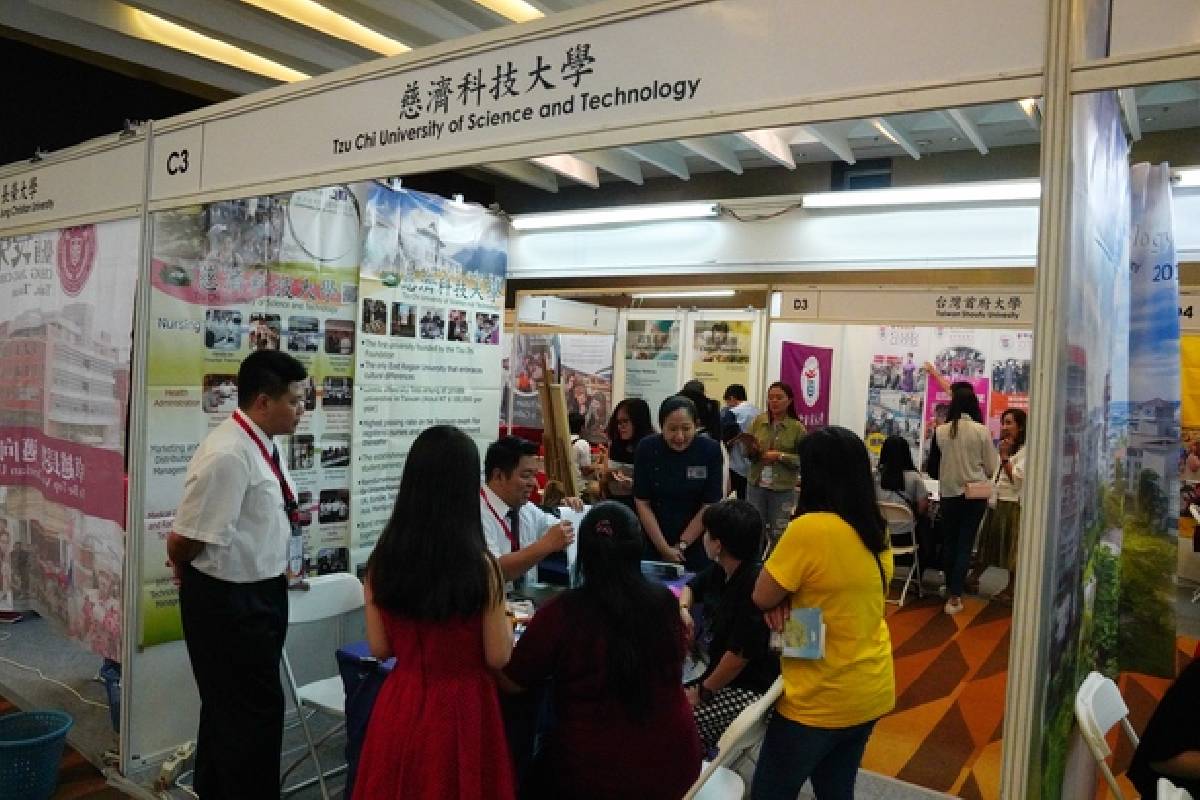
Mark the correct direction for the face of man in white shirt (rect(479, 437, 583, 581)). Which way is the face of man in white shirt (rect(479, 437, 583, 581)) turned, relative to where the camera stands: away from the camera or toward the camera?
toward the camera

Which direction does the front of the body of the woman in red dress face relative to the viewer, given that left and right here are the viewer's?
facing away from the viewer

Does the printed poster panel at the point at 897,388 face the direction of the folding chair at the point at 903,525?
yes

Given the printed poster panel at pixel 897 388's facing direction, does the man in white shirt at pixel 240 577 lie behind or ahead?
ahead

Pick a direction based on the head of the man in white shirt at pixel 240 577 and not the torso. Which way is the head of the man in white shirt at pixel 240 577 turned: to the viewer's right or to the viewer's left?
to the viewer's right

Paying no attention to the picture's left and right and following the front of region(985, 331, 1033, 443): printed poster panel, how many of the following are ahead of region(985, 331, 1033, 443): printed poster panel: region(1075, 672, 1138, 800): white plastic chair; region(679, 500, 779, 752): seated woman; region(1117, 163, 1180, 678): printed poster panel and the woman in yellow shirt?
4

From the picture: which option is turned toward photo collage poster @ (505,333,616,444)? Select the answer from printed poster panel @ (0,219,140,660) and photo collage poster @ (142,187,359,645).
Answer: the printed poster panel

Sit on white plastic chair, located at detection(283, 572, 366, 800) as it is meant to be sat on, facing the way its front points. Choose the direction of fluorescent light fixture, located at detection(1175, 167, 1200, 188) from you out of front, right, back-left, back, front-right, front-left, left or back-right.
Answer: front-left

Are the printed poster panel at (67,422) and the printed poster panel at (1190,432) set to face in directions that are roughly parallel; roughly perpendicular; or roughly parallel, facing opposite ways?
roughly parallel, facing opposite ways

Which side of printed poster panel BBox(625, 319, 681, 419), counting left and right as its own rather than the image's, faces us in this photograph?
front

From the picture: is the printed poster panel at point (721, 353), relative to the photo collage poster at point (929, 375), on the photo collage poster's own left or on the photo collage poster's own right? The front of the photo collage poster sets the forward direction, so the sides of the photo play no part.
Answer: on the photo collage poster's own right

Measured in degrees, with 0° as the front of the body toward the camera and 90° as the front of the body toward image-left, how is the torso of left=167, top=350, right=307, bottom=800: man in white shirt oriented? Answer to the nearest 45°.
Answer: approximately 270°

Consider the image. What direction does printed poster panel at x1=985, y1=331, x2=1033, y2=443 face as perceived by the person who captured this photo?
facing the viewer

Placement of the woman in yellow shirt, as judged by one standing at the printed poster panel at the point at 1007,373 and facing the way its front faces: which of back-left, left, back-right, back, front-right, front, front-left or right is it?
front

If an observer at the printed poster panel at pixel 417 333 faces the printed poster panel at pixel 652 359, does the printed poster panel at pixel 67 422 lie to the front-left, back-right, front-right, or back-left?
back-left
